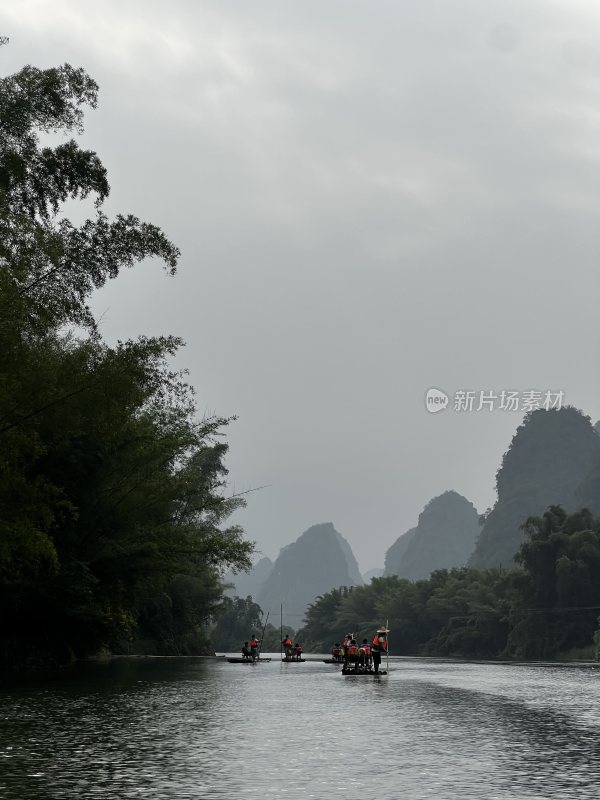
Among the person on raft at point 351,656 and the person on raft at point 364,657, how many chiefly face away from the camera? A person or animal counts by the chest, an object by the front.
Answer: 2

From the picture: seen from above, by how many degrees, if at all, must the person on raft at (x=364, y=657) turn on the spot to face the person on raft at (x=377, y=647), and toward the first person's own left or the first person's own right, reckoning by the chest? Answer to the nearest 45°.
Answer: approximately 135° to the first person's own right

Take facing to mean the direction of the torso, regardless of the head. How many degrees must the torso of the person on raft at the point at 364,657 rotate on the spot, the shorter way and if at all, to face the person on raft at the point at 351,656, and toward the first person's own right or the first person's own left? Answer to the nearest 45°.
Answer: approximately 135° to the first person's own left

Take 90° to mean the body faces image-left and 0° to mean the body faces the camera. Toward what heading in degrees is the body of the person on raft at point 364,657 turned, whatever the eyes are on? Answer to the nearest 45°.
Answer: approximately 180°

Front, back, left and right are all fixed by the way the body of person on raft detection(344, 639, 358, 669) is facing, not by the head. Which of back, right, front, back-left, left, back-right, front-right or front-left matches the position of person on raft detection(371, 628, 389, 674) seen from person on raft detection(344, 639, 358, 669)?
right

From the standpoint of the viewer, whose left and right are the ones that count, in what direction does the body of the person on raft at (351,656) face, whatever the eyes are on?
facing away from the viewer

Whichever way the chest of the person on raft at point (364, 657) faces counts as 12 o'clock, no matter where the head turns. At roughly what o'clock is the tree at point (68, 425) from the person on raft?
The tree is roughly at 7 o'clock from the person on raft.
